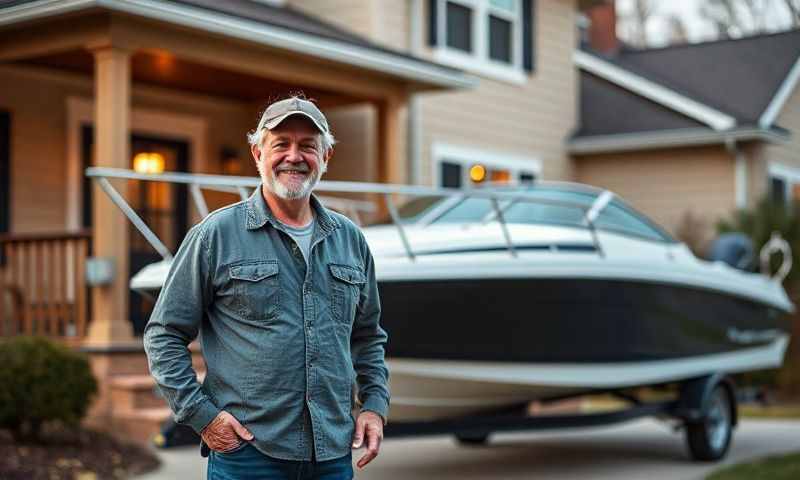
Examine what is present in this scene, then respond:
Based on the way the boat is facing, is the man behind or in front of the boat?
in front

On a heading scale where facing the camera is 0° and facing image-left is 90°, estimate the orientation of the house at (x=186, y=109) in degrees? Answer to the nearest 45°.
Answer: approximately 315°

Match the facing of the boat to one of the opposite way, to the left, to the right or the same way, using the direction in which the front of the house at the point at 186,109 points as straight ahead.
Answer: to the right

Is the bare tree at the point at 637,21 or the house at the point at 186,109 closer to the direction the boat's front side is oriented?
the house

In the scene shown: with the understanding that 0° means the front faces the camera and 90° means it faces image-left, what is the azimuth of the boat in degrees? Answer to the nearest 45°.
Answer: approximately 45°

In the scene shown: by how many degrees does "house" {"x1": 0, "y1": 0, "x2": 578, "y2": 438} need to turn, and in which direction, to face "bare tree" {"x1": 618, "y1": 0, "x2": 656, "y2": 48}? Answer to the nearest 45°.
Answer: approximately 90° to its left

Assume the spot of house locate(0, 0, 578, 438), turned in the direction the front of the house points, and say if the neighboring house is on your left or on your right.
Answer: on your left

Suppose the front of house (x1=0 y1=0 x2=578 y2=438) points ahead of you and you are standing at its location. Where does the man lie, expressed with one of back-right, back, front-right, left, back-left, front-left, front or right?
front-right

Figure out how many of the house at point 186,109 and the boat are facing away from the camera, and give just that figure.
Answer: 0

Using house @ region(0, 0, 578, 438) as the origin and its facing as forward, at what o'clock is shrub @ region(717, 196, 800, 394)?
The shrub is roughly at 10 o'clock from the house.
